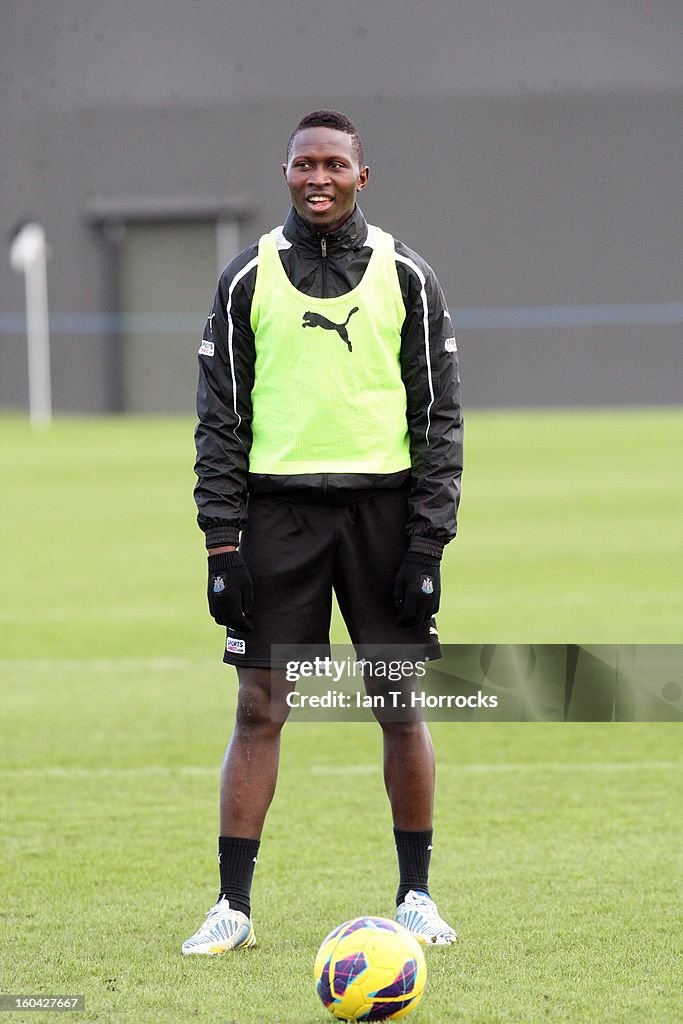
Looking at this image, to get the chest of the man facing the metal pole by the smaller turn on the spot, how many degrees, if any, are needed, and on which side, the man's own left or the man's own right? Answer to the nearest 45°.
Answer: approximately 180°

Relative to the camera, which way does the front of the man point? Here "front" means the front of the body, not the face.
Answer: toward the camera
